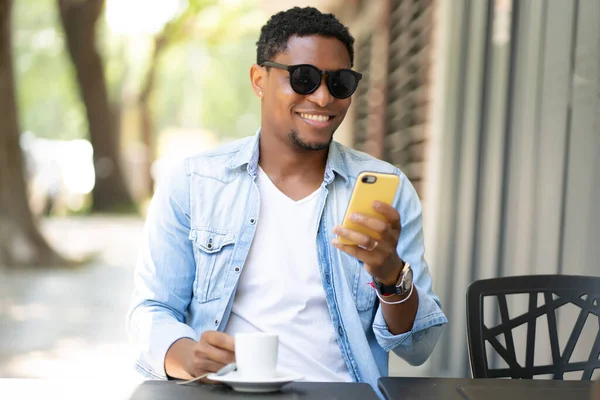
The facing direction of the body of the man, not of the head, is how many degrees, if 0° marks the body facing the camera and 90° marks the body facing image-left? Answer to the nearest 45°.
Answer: approximately 0°

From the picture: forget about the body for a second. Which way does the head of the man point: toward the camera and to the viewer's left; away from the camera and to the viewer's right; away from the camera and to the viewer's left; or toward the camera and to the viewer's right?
toward the camera and to the viewer's right

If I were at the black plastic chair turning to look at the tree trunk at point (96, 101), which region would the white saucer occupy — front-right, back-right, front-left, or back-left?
back-left

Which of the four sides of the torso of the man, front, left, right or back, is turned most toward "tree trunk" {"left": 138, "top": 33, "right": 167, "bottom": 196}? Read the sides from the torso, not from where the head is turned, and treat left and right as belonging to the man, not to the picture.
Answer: back

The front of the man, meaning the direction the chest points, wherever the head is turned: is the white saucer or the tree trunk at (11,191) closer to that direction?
the white saucer

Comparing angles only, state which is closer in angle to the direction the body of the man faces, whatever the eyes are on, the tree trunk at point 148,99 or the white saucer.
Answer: the white saucer

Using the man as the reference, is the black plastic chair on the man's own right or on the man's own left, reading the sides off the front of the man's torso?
on the man's own left

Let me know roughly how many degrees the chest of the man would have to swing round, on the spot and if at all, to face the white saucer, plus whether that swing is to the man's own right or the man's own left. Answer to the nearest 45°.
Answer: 0° — they already face it
